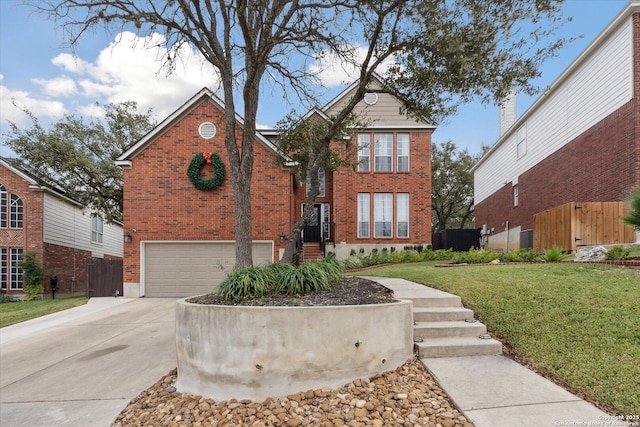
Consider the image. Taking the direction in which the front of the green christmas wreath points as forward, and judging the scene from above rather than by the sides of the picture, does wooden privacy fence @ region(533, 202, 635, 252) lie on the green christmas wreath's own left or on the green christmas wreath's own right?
on the green christmas wreath's own left

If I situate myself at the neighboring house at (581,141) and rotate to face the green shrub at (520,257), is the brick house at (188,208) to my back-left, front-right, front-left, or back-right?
front-right

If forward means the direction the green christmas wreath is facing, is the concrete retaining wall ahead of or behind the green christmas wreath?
ahead

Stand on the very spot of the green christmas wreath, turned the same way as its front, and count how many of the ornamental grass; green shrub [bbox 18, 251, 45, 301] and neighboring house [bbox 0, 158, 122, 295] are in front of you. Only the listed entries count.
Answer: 1

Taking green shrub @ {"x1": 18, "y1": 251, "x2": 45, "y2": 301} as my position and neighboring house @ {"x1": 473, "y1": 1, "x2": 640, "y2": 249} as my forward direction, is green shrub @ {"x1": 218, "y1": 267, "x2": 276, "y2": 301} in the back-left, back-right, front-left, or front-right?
front-right

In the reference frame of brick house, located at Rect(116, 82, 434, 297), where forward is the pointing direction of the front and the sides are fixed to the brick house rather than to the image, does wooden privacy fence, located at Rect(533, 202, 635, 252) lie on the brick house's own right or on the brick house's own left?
on the brick house's own left

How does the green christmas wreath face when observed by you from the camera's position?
facing the viewer

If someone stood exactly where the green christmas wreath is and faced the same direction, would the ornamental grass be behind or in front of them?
in front

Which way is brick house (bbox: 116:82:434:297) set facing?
toward the camera
